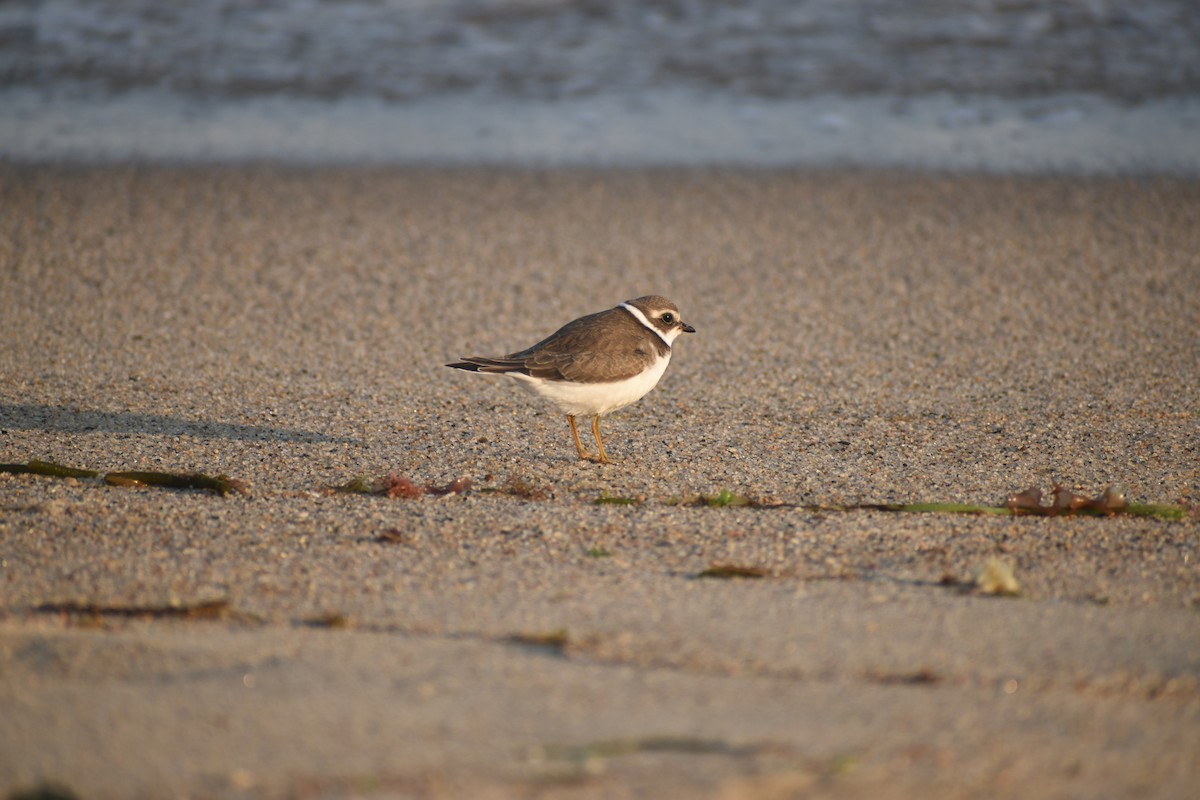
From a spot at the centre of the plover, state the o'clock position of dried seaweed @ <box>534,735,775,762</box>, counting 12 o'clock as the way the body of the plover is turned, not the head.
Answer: The dried seaweed is roughly at 3 o'clock from the plover.

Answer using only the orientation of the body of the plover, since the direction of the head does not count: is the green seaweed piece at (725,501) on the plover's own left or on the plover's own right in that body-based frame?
on the plover's own right

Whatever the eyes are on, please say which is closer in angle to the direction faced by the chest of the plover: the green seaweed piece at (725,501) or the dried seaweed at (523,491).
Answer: the green seaweed piece

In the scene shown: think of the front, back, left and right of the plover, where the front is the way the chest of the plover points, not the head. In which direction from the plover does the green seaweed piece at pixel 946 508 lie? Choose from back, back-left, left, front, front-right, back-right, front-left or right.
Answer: front-right

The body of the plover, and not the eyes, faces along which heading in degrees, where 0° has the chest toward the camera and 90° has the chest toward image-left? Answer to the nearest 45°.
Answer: approximately 270°

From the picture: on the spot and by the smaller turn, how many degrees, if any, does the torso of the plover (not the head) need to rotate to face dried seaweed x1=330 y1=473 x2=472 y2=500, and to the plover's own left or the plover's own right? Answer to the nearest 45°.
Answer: approximately 135° to the plover's own right

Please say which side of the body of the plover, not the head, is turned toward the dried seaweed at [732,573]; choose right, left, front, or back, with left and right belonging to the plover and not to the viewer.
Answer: right

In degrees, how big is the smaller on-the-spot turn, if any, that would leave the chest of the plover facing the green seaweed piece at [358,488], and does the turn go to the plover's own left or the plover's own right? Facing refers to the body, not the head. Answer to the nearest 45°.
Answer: approximately 135° to the plover's own right

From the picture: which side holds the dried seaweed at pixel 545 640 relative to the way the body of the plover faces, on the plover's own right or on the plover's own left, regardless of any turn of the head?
on the plover's own right

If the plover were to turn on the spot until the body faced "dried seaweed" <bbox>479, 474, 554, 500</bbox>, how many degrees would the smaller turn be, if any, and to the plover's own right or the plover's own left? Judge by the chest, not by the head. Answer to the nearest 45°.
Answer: approximately 90° to the plover's own right
